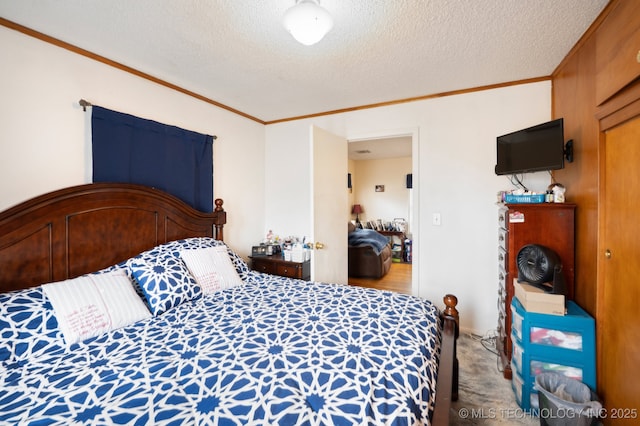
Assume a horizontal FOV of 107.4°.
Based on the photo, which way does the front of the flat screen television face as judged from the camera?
facing the viewer and to the left of the viewer

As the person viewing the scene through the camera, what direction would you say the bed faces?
facing the viewer and to the right of the viewer

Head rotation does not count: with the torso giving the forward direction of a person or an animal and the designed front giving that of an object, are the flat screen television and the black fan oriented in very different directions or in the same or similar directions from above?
same or similar directions

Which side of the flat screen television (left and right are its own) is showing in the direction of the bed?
front

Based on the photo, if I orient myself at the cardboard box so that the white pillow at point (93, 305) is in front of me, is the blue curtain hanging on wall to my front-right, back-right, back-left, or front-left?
front-right

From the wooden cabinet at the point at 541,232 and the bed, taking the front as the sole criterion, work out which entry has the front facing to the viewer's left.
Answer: the wooden cabinet

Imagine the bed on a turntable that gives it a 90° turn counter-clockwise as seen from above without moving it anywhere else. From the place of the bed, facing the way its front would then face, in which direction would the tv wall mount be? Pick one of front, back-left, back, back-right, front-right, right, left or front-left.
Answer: front-right

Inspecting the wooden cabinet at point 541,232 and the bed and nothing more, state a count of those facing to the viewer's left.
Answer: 1

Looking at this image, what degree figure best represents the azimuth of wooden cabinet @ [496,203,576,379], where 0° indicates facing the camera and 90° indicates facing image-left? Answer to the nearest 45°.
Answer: approximately 90°
